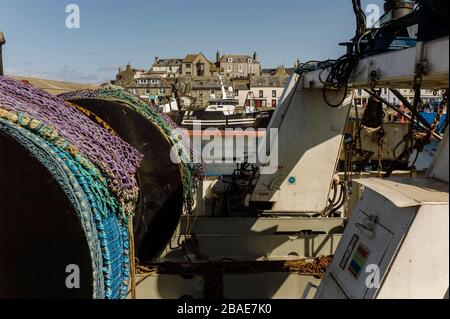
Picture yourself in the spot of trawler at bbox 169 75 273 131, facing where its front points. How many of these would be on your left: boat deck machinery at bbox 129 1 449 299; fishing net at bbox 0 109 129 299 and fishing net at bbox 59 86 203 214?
3

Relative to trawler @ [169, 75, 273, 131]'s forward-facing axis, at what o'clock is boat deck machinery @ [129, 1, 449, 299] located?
The boat deck machinery is roughly at 9 o'clock from the trawler.

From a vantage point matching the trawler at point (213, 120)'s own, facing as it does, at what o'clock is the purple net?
The purple net is roughly at 9 o'clock from the trawler.

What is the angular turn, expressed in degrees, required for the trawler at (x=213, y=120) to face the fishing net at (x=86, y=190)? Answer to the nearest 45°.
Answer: approximately 90° to its left

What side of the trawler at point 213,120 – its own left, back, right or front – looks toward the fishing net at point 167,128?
left
